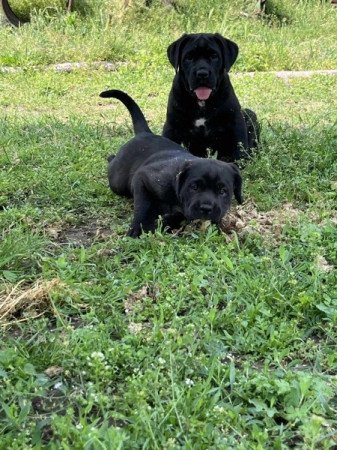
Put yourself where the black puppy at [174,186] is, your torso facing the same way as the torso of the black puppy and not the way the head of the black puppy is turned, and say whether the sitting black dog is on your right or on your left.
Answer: on your left

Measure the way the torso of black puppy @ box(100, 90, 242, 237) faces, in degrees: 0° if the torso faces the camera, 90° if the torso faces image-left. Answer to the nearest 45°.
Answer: approximately 315°

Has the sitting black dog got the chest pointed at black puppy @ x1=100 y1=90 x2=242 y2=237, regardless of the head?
yes
